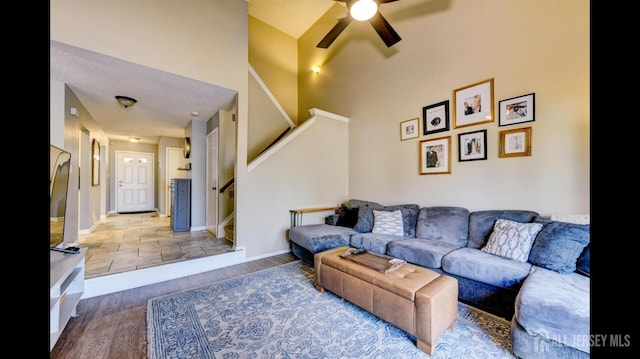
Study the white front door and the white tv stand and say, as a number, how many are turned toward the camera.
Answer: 1

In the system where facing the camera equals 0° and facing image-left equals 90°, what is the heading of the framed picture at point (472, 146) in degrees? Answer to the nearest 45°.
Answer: approximately 45°

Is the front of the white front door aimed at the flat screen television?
yes

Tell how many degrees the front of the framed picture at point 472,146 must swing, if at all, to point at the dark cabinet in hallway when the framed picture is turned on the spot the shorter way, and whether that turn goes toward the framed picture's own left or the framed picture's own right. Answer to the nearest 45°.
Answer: approximately 45° to the framed picture's own right

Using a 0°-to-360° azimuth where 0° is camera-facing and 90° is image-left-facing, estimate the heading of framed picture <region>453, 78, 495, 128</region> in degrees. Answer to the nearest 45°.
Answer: approximately 45°
